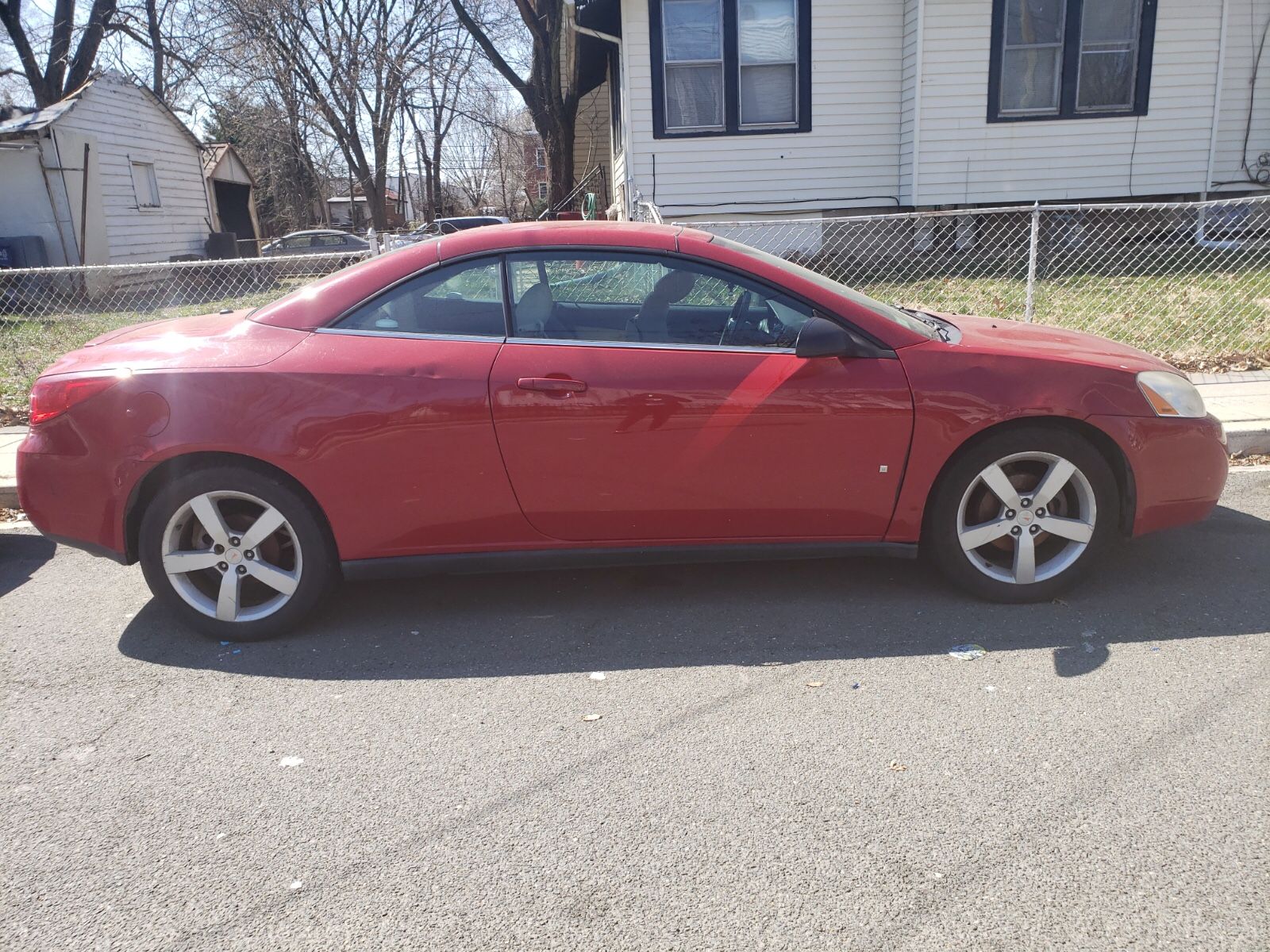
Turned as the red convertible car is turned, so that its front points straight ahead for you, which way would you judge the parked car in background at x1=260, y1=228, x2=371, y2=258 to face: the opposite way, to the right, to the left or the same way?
the opposite way

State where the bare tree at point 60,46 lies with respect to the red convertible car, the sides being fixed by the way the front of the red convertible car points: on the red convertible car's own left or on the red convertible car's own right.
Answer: on the red convertible car's own left

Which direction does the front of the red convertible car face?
to the viewer's right

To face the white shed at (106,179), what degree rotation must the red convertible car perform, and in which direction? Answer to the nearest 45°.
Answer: approximately 135° to its left

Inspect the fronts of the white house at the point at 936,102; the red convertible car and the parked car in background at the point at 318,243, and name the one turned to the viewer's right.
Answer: the red convertible car

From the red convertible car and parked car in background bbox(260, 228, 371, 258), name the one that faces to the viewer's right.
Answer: the red convertible car

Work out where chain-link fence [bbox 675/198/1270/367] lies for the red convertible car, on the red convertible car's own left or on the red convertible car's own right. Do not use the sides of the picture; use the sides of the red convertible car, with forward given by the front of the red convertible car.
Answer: on the red convertible car's own left

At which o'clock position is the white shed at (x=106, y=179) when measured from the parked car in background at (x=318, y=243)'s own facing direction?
The white shed is roughly at 11 o'clock from the parked car in background.

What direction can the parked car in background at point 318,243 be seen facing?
to the viewer's left

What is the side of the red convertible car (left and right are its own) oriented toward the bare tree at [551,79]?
left

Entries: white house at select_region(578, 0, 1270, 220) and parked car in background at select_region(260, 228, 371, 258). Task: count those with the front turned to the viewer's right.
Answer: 0

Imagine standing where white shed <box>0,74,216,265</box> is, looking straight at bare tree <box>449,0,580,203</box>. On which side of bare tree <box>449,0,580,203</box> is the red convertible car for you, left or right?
right
